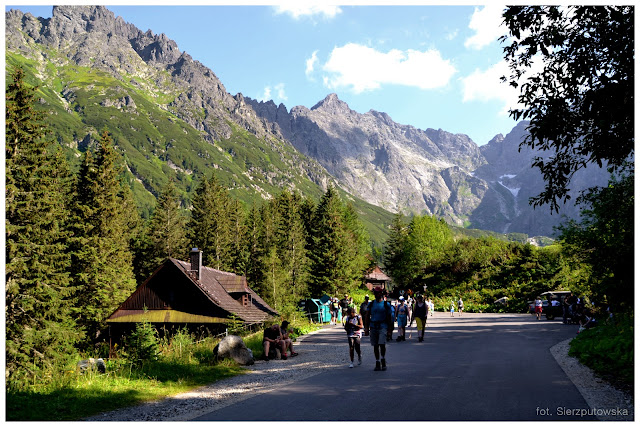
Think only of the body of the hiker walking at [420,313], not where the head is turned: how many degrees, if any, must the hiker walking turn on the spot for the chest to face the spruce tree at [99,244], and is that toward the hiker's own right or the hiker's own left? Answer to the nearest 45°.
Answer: approximately 135° to the hiker's own right

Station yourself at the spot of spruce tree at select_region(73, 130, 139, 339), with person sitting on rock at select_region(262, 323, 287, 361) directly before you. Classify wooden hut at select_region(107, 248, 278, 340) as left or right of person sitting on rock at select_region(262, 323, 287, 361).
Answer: left

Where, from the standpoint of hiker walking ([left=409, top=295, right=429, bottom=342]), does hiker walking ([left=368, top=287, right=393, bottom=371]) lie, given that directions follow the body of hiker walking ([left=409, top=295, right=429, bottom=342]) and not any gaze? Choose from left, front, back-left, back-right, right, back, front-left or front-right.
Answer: front

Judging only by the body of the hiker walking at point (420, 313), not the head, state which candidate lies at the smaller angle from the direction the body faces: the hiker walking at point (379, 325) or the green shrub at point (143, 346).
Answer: the hiker walking

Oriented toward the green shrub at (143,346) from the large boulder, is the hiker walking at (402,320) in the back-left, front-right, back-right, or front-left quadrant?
back-right

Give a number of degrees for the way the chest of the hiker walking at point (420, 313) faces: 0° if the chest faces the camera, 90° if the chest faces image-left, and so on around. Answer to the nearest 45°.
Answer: approximately 0°

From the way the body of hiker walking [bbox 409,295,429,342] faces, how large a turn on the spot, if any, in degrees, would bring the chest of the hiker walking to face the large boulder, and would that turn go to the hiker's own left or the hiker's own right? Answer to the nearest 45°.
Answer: approximately 45° to the hiker's own right

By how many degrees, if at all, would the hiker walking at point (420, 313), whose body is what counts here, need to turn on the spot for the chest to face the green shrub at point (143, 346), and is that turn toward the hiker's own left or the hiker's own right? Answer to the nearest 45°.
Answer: approximately 45° to the hiker's own right

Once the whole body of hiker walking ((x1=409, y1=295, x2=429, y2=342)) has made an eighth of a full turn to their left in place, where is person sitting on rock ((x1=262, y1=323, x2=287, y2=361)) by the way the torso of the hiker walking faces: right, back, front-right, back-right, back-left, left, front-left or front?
right

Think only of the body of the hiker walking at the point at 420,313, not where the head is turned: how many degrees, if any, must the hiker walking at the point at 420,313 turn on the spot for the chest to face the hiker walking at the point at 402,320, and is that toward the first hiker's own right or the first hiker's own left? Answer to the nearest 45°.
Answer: approximately 135° to the first hiker's own right
